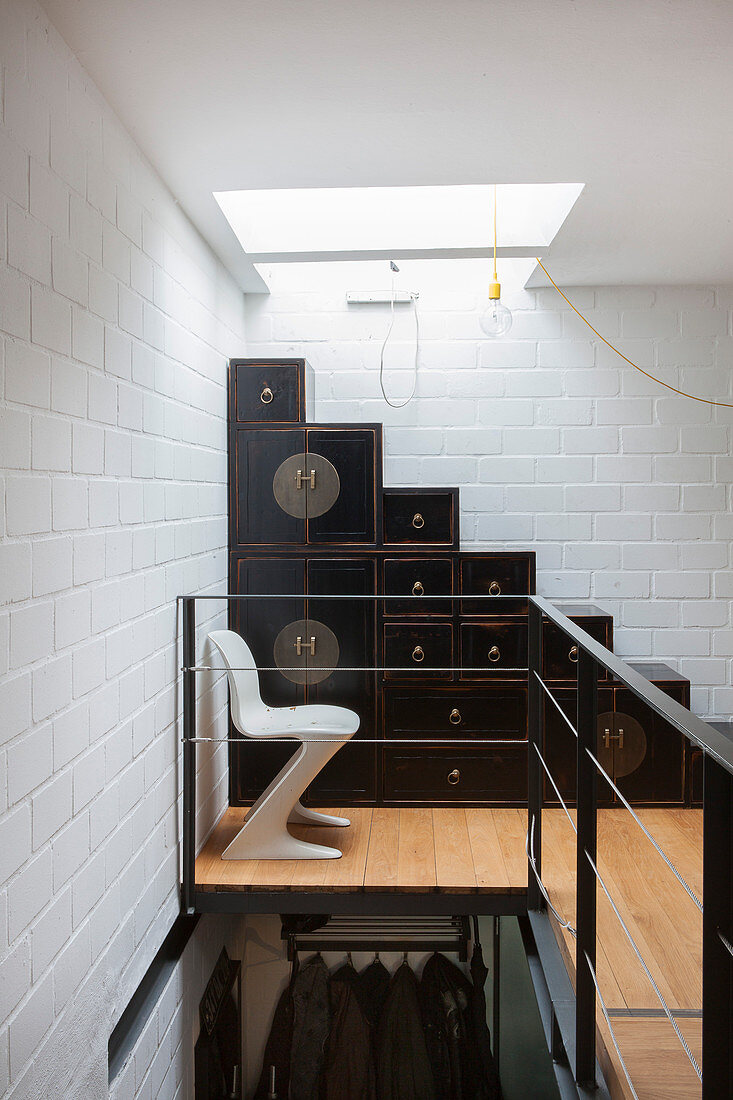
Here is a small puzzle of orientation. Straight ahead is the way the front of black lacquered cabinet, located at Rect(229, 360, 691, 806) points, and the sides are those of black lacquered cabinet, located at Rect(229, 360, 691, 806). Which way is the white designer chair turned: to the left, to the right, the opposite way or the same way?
to the left

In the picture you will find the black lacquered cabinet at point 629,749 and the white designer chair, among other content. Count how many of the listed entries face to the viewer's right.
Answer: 1

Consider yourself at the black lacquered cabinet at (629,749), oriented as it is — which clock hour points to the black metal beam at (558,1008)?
The black metal beam is roughly at 12 o'clock from the black lacquered cabinet.

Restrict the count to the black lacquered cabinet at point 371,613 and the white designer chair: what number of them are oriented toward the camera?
1

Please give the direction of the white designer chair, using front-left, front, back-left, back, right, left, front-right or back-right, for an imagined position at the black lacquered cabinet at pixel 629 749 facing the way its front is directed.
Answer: front-right

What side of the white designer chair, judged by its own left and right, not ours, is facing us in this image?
right

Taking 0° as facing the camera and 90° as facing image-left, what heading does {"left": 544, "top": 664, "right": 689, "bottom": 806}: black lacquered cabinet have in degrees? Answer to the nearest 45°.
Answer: approximately 0°
